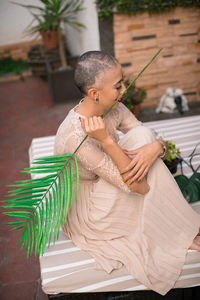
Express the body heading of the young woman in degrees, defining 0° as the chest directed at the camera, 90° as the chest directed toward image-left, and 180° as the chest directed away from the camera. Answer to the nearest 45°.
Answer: approximately 270°

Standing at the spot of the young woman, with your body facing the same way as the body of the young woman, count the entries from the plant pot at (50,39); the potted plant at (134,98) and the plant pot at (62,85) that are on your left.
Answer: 3

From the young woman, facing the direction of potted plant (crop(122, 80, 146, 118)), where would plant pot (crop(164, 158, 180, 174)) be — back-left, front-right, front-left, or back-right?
front-right

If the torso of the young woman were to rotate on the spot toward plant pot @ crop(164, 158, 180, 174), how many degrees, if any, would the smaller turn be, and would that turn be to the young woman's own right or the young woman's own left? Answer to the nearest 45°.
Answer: approximately 45° to the young woman's own left
